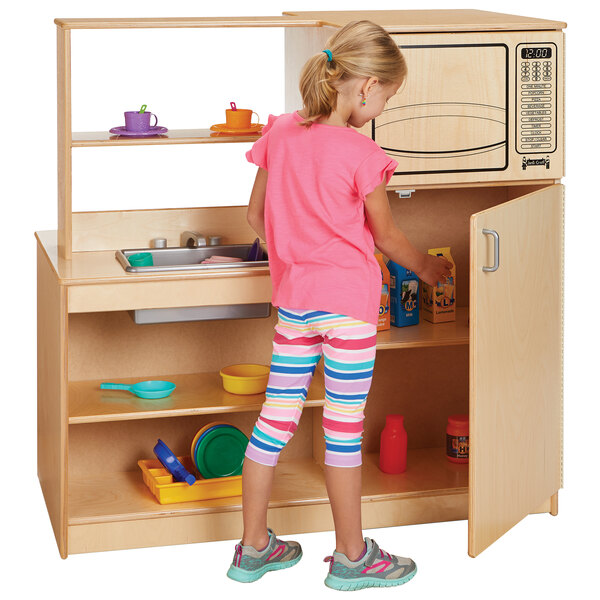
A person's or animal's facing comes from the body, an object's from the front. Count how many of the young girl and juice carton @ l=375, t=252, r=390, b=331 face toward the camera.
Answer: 1

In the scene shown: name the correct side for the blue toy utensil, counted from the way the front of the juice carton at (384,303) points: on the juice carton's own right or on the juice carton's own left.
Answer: on the juice carton's own right

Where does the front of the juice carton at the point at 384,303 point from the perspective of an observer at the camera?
facing the viewer

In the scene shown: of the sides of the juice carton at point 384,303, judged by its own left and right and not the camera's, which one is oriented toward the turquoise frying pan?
right

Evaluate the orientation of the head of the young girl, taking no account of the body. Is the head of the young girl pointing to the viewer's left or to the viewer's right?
to the viewer's right

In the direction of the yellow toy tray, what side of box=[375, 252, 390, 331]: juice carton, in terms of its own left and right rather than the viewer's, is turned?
right

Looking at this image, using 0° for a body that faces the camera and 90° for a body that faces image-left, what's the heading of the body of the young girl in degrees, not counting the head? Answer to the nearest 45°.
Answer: approximately 225°
